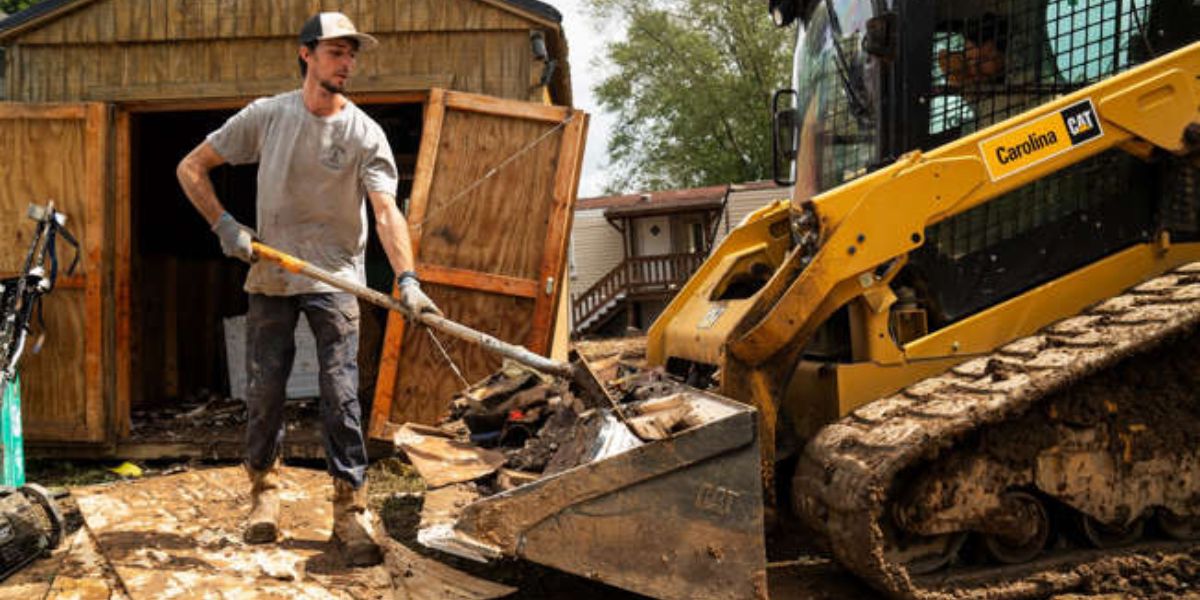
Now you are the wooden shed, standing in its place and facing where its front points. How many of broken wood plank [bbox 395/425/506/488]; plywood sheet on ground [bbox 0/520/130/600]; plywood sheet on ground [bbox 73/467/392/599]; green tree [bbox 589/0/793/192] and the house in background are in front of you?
3

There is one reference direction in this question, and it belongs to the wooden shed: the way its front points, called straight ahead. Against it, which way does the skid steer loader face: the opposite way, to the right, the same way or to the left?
to the right

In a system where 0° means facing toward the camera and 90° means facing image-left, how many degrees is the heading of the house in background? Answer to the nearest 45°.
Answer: approximately 0°

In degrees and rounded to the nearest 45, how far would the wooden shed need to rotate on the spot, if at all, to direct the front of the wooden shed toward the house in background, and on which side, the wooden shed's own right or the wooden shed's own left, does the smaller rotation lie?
approximately 135° to the wooden shed's own left

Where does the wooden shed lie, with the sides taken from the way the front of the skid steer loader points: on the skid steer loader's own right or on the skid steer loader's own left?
on the skid steer loader's own right

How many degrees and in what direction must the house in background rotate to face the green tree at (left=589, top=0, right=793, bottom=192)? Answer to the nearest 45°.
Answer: approximately 180°

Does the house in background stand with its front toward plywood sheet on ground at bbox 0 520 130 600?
yes

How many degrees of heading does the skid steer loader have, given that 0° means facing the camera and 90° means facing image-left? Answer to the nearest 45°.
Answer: approximately 45°

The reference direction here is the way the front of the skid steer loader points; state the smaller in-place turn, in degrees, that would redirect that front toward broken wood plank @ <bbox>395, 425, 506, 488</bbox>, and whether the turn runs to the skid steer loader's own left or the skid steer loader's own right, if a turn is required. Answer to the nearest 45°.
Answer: approximately 45° to the skid steer loader's own right

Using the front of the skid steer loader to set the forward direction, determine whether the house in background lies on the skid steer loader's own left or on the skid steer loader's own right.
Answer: on the skid steer loader's own right

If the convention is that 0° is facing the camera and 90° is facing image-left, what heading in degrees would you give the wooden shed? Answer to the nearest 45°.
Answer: approximately 0°

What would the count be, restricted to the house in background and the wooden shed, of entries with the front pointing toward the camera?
2

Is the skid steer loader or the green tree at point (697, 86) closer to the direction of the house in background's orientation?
the skid steer loader

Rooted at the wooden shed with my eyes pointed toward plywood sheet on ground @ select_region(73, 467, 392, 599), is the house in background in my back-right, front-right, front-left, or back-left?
back-left
